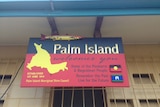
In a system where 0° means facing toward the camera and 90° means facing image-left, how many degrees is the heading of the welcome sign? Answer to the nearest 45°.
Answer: approximately 0°

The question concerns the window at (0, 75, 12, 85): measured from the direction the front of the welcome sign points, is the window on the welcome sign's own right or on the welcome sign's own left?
on the welcome sign's own right

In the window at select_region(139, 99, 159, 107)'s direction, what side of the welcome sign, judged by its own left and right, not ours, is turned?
left

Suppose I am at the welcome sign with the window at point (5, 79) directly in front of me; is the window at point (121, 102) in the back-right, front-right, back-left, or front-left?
back-right
